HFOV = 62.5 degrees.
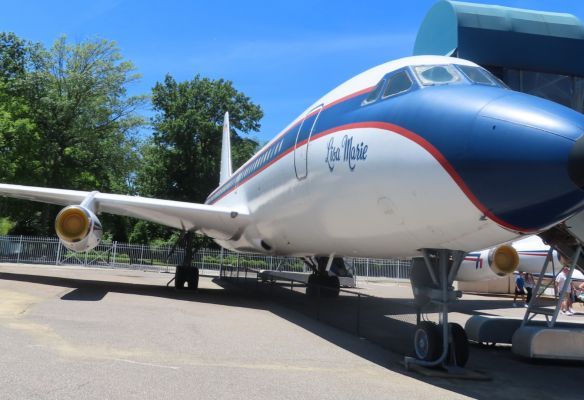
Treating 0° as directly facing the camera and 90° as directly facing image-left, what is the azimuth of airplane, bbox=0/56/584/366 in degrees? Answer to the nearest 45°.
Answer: approximately 315°

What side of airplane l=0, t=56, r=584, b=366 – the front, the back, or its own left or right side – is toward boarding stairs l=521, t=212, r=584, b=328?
front

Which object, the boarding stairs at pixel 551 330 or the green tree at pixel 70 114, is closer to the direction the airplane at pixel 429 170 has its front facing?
the boarding stairs

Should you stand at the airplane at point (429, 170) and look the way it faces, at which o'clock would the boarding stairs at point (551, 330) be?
The boarding stairs is roughly at 11 o'clock from the airplane.

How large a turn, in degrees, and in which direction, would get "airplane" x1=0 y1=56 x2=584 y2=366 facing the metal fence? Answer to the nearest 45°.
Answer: approximately 180°

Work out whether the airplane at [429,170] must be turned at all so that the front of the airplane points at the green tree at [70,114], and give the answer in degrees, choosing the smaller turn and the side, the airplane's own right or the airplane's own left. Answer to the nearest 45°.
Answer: approximately 180°

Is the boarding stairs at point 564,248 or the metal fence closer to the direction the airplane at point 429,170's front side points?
the boarding stairs
